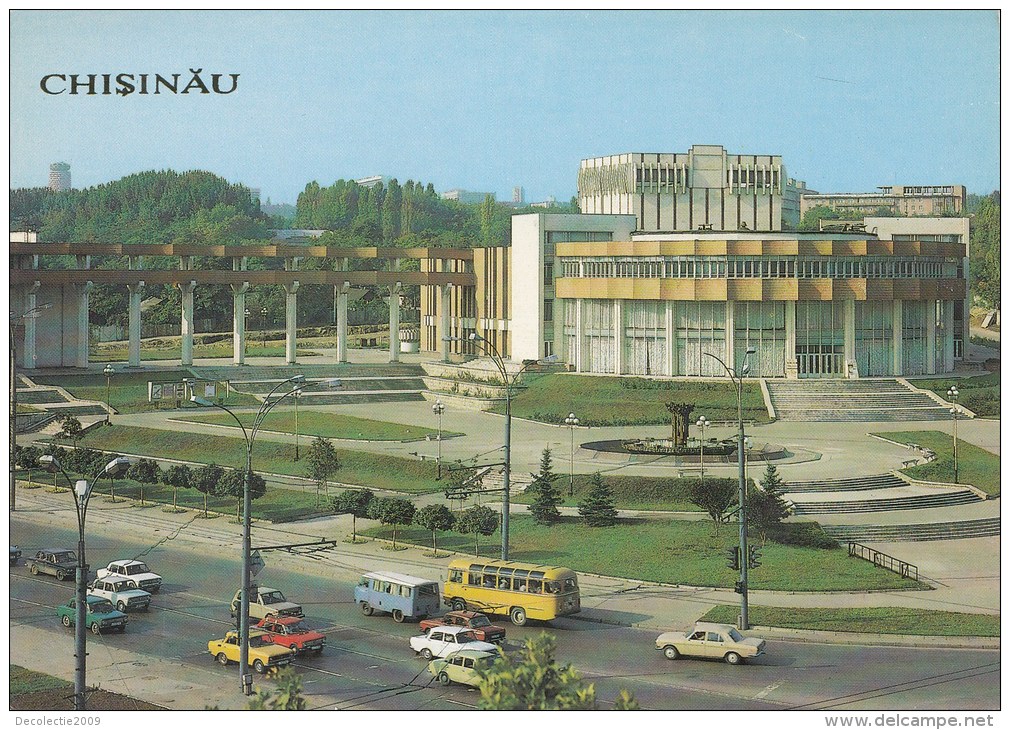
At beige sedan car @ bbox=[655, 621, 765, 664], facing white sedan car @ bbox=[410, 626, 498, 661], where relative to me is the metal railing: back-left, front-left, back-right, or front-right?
back-right

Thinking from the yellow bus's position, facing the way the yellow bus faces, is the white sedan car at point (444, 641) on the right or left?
on its left
